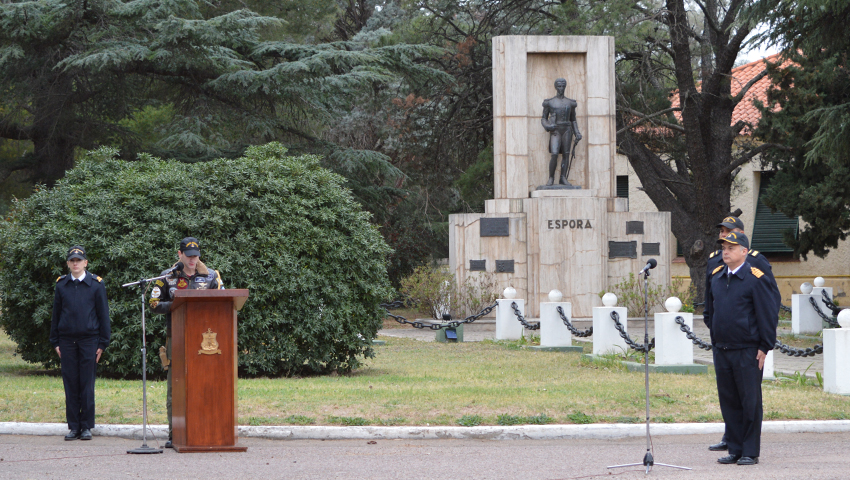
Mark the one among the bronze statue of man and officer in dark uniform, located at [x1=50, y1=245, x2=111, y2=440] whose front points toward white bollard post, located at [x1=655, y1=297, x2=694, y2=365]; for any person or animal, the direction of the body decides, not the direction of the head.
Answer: the bronze statue of man

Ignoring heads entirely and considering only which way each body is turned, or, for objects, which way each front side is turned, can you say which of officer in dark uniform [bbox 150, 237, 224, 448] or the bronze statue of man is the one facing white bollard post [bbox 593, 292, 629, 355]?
the bronze statue of man

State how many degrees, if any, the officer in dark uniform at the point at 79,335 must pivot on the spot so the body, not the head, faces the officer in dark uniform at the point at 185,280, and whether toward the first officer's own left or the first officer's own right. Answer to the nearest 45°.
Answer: approximately 45° to the first officer's own left

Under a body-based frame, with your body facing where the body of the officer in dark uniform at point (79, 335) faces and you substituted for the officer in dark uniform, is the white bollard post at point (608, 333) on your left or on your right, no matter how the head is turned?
on your left

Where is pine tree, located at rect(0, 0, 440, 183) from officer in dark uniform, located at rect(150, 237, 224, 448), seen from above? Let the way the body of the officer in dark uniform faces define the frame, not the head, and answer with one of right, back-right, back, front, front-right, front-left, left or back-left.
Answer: back

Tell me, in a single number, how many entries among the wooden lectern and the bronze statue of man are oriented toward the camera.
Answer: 2

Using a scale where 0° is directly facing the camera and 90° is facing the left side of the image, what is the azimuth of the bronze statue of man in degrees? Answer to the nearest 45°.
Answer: approximately 0°

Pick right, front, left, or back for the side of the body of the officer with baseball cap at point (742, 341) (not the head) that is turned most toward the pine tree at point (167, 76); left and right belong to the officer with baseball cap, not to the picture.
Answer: right
